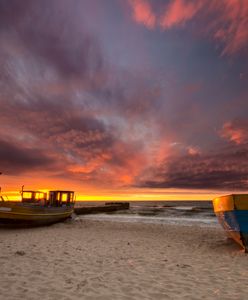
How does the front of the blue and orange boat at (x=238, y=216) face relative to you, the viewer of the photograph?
facing the viewer and to the left of the viewer

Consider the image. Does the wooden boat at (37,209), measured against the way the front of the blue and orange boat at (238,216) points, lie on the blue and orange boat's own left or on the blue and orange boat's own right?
on the blue and orange boat's own right
